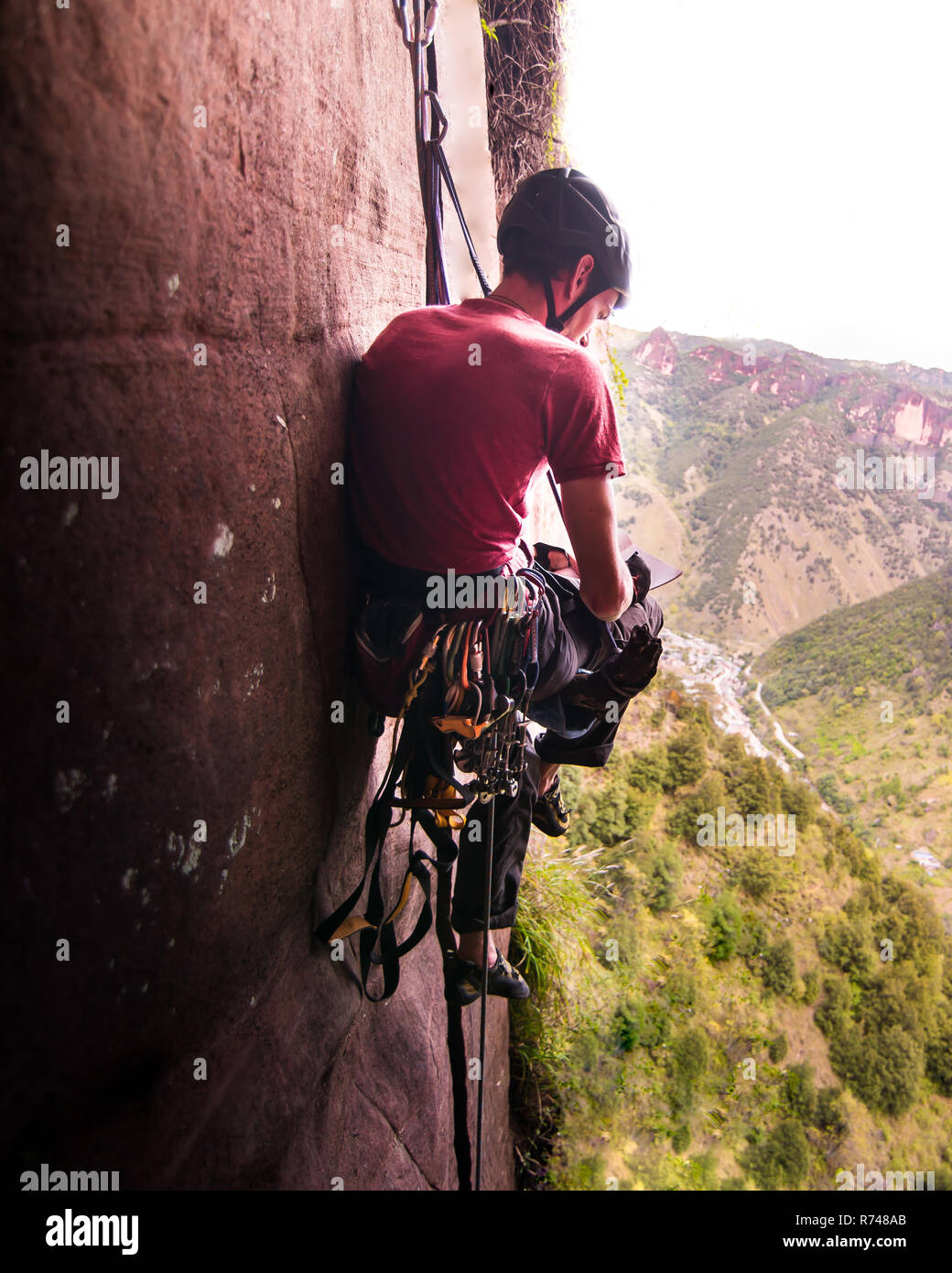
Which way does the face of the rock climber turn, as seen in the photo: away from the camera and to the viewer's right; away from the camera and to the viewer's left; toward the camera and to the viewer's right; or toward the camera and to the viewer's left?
away from the camera and to the viewer's right

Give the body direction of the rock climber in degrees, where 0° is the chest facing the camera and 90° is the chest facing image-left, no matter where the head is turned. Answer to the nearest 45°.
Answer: approximately 225°
